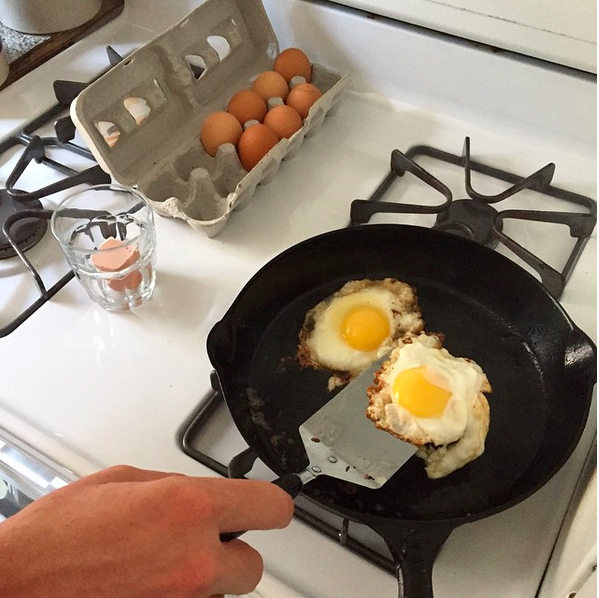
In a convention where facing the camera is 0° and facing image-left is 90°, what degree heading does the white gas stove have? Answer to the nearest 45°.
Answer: approximately 45°
